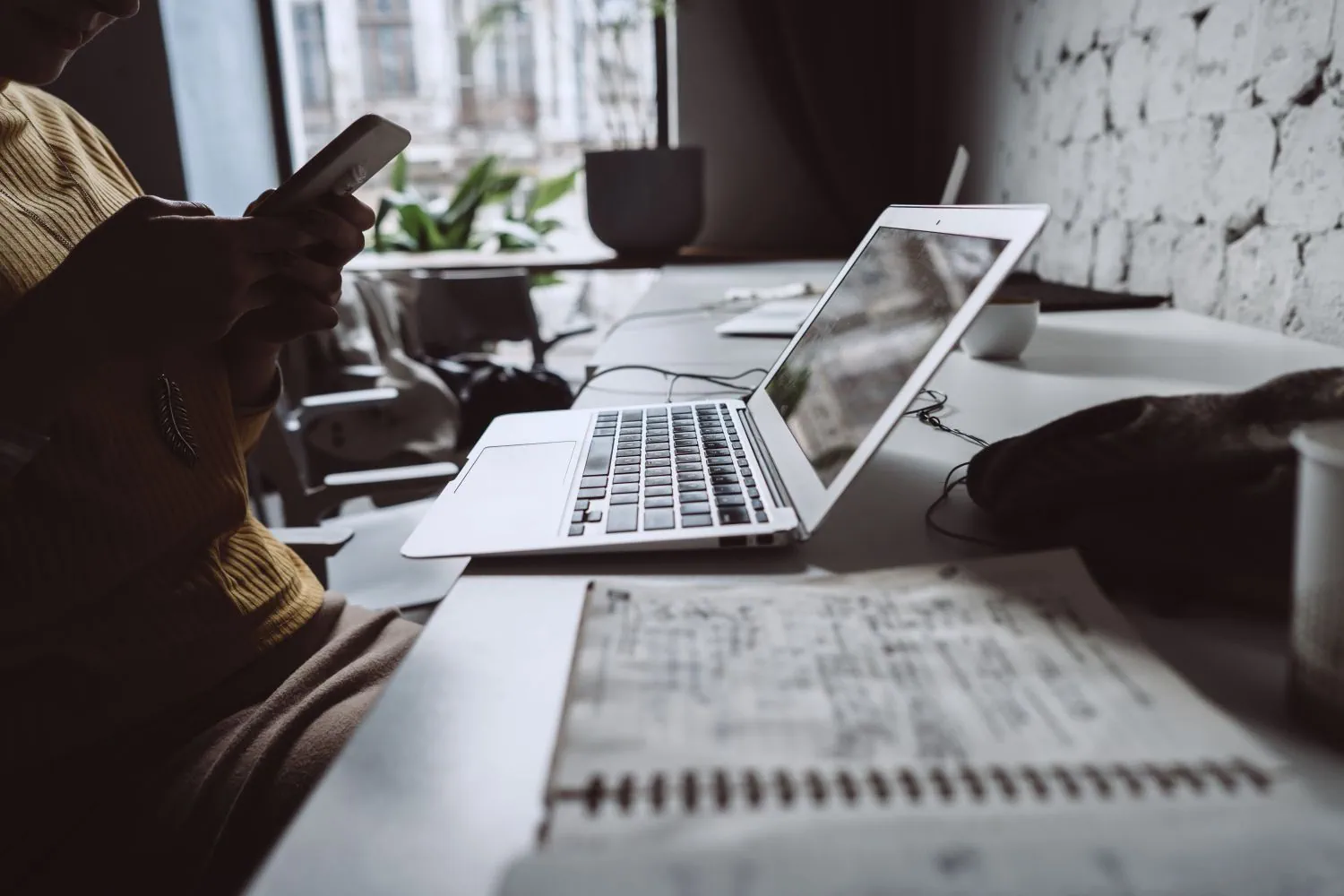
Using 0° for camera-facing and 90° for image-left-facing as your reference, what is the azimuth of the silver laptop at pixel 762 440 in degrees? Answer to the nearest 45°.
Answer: approximately 90°

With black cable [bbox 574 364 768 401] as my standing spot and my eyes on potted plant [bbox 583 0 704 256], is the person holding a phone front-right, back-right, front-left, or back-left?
back-left

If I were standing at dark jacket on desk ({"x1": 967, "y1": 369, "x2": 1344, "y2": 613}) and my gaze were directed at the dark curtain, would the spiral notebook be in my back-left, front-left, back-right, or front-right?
back-left
